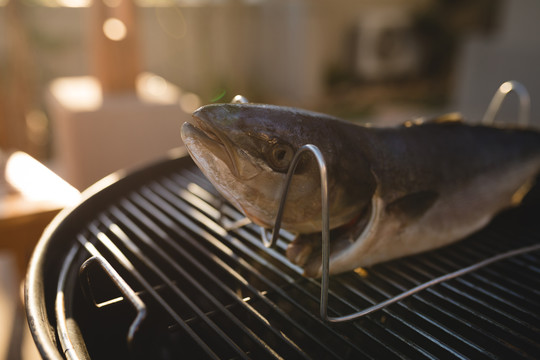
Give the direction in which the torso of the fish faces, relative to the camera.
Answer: to the viewer's left
